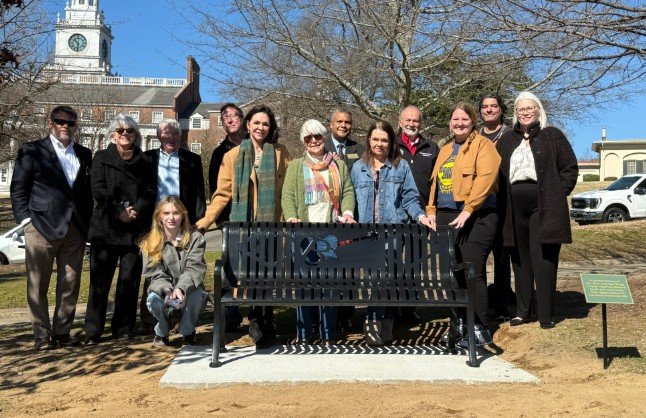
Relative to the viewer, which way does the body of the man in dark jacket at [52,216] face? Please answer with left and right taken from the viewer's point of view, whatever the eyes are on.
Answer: facing the viewer and to the right of the viewer

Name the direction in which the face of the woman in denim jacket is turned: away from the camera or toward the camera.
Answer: toward the camera

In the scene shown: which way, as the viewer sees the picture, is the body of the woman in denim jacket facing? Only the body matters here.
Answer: toward the camera

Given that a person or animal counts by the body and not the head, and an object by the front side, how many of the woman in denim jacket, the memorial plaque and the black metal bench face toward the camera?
3

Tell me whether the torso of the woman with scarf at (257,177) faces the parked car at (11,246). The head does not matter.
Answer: no

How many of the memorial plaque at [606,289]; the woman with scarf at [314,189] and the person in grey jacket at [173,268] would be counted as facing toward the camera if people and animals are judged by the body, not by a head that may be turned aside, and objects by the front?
3

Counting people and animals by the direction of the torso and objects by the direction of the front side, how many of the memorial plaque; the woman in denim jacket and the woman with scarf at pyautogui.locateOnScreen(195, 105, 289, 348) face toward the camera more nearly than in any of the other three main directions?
3

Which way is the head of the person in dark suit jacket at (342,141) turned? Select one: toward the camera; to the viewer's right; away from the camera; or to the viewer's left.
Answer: toward the camera

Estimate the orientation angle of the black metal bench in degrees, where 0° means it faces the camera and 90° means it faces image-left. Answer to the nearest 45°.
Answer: approximately 0°

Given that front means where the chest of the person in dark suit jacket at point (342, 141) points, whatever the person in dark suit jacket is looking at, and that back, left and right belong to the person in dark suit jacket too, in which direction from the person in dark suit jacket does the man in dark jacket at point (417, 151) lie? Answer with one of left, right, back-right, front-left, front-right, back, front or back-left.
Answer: left

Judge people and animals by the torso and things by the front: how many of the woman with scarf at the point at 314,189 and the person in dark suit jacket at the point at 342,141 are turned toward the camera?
2

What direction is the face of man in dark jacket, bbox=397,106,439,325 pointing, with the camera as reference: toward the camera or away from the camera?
toward the camera

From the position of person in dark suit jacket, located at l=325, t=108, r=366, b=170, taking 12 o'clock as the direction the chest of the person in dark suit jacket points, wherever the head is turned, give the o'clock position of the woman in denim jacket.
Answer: The woman in denim jacket is roughly at 11 o'clock from the person in dark suit jacket.

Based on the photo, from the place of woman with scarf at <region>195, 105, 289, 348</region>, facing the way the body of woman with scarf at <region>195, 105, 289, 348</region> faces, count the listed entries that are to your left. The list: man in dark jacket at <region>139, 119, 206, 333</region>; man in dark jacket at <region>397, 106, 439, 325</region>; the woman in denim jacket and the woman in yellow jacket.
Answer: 3

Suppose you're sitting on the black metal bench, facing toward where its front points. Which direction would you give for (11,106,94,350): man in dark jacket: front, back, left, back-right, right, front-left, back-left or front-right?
right

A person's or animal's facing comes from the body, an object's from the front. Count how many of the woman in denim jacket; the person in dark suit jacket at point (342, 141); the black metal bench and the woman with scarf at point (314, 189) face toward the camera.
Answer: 4

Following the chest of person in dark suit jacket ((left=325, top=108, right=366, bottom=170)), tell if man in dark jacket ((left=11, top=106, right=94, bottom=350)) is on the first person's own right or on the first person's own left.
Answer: on the first person's own right

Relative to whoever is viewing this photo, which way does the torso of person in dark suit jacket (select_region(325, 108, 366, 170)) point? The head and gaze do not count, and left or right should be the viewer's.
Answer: facing the viewer

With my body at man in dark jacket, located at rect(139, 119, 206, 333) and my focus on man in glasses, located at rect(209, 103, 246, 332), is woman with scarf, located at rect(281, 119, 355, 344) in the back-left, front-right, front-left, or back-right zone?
front-right
